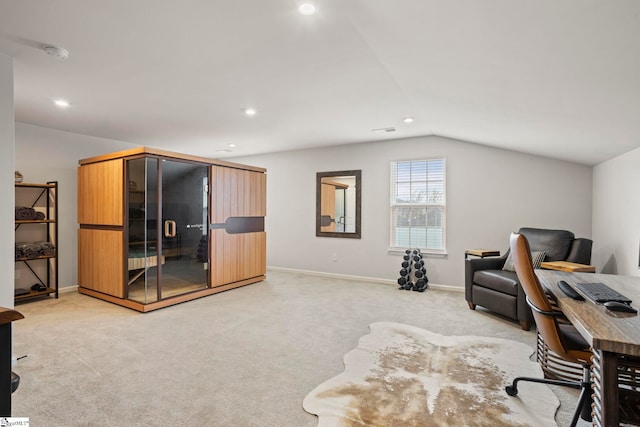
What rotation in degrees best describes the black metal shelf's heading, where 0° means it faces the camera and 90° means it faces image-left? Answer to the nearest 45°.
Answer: approximately 315°

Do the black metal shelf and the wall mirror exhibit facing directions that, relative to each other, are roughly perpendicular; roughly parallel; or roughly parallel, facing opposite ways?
roughly perpendicular

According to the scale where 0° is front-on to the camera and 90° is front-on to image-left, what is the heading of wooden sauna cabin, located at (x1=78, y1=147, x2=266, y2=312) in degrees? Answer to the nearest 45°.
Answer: approximately 315°

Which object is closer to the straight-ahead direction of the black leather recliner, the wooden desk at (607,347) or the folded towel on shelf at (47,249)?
the folded towel on shelf

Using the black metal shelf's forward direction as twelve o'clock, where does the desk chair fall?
The desk chair is roughly at 1 o'clock from the black metal shelf.

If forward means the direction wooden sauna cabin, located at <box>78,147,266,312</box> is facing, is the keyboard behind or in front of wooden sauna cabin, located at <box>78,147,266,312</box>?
in front

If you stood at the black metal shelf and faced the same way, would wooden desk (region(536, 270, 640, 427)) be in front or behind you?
in front

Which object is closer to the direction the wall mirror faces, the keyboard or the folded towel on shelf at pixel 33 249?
the keyboard

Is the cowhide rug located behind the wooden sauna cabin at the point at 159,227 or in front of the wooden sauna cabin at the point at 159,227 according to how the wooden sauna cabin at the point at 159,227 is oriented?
in front

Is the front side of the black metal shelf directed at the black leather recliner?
yes

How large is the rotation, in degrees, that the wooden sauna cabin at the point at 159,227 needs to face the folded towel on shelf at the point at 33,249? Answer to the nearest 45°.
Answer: approximately 135° to its right

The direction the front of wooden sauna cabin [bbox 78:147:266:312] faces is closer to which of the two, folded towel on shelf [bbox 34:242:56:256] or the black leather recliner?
the black leather recliner

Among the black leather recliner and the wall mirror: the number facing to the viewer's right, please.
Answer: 0

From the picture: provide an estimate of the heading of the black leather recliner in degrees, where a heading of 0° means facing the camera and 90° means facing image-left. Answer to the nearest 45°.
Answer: approximately 45°

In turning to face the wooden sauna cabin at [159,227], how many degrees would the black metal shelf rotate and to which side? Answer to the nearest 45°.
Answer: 0° — it already faces it
